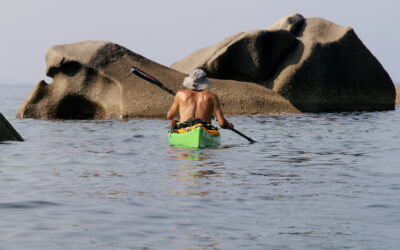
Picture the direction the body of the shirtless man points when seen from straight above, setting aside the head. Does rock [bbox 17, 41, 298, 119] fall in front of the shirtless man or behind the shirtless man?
in front

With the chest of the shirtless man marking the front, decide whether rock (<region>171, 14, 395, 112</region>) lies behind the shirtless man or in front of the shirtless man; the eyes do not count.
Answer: in front

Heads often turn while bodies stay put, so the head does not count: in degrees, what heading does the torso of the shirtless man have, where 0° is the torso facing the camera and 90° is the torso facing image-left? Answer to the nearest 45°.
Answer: approximately 180°

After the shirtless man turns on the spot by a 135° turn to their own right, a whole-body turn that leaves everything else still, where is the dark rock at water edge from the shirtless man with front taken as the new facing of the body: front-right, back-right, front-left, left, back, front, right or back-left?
back-right

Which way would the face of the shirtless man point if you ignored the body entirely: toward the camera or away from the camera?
away from the camera
